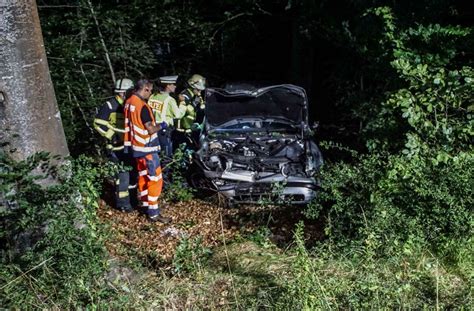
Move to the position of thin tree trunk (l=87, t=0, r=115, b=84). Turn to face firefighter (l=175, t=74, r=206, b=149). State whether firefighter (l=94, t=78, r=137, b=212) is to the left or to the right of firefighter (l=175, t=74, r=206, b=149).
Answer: right

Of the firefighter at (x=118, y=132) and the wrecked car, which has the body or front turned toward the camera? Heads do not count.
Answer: the wrecked car

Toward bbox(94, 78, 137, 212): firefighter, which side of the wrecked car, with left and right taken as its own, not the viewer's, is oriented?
right

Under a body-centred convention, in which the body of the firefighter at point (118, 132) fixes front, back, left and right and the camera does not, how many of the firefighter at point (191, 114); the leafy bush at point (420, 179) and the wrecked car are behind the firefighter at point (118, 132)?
0

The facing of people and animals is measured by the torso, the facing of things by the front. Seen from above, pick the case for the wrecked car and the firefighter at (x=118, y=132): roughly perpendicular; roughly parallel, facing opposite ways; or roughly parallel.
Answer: roughly perpendicular

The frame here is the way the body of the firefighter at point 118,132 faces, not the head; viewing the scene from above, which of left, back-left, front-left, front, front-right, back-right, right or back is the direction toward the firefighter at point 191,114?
front-left

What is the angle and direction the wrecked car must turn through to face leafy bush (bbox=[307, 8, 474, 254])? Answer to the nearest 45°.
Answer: approximately 45° to its left

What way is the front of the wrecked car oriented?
toward the camera

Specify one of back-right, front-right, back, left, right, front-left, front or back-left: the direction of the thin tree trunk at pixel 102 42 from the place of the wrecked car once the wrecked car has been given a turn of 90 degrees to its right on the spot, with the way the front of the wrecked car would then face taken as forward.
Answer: front-right

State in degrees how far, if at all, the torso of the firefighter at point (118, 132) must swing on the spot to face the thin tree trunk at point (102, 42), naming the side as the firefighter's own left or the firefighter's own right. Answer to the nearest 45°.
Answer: approximately 90° to the firefighter's own left

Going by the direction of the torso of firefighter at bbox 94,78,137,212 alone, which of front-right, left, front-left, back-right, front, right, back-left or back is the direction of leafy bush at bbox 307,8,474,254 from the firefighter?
front-right

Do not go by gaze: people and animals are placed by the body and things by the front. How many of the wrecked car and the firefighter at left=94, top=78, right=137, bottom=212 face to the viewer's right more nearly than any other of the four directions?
1

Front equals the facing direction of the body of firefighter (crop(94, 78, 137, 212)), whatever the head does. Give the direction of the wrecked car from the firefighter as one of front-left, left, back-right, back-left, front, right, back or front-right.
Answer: front

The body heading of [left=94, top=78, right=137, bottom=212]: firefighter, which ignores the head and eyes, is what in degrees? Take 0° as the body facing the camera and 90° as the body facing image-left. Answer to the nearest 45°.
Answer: approximately 270°
